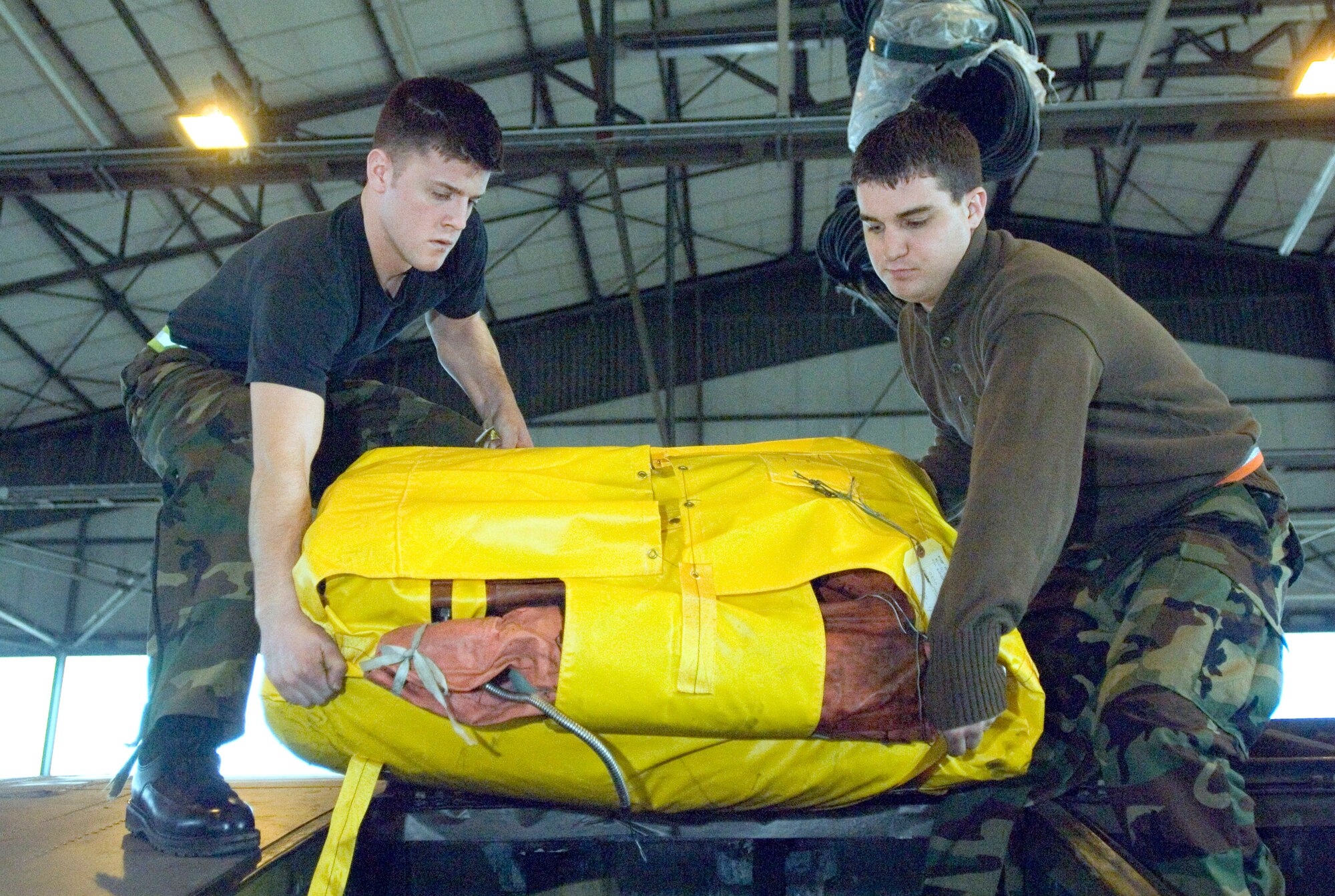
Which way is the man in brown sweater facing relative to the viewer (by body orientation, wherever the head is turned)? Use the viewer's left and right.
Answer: facing the viewer and to the left of the viewer

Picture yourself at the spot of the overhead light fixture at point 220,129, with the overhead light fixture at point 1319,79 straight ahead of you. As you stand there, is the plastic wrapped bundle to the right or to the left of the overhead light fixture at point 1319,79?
right

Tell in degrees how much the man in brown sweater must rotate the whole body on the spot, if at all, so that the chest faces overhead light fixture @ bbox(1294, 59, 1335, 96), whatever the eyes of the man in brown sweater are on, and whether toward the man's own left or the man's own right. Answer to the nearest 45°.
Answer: approximately 135° to the man's own right

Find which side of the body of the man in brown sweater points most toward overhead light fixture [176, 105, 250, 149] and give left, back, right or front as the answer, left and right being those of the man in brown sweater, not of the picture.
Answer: right
